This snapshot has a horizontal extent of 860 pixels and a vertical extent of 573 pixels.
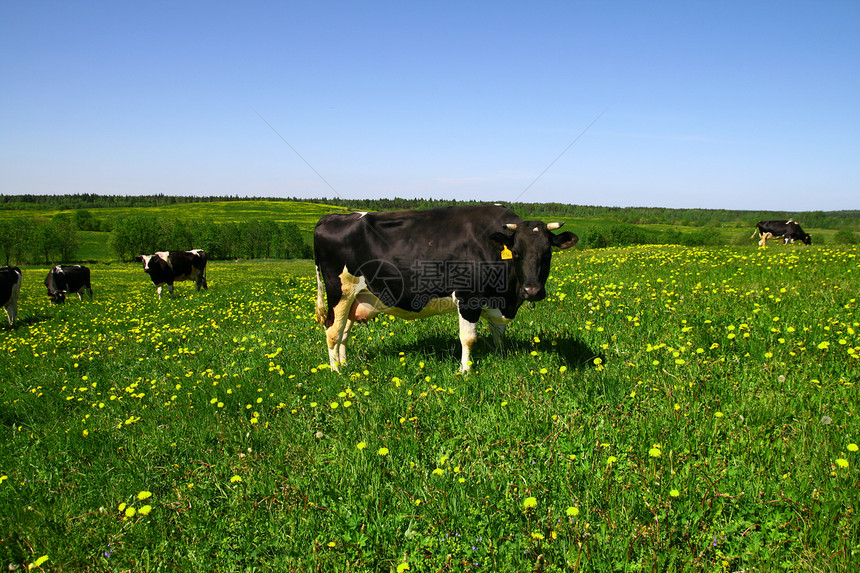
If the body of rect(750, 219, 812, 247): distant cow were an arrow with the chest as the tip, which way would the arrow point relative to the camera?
to the viewer's right

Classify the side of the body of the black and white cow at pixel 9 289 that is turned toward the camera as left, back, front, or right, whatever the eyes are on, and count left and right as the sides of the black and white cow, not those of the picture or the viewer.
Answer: left

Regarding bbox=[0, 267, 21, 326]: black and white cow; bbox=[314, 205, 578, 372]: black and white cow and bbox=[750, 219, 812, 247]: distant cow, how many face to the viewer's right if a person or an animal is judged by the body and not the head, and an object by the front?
2

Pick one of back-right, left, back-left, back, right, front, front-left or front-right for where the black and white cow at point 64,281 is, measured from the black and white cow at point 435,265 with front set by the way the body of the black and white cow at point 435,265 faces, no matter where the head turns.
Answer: back-left

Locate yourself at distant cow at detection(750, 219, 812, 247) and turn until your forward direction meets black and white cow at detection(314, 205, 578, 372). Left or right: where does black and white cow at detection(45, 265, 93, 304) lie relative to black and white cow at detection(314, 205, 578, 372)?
right

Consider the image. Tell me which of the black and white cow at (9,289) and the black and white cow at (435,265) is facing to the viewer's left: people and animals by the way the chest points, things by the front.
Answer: the black and white cow at (9,289)

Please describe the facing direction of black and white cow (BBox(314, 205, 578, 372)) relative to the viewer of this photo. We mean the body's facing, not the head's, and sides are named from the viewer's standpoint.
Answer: facing to the right of the viewer

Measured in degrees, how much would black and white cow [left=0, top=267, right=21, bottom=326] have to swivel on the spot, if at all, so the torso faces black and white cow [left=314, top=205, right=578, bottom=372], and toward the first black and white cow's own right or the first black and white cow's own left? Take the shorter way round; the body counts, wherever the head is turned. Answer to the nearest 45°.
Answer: approximately 90° to the first black and white cow's own left

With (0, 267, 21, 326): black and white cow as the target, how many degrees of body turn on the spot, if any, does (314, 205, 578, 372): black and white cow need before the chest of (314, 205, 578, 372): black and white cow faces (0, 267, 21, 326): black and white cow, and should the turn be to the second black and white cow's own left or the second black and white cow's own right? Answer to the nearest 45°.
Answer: approximately 135° to the second black and white cow's own left

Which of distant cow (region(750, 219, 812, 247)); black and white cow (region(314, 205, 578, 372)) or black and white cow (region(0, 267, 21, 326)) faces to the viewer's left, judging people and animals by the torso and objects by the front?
black and white cow (region(0, 267, 21, 326))

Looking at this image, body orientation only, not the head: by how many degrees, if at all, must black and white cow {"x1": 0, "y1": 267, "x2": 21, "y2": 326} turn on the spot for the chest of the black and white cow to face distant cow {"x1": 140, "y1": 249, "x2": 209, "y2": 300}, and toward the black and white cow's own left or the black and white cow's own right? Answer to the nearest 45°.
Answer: approximately 135° to the black and white cow's own right

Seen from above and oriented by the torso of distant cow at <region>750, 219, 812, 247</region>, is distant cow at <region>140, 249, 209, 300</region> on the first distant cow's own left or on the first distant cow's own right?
on the first distant cow's own right
